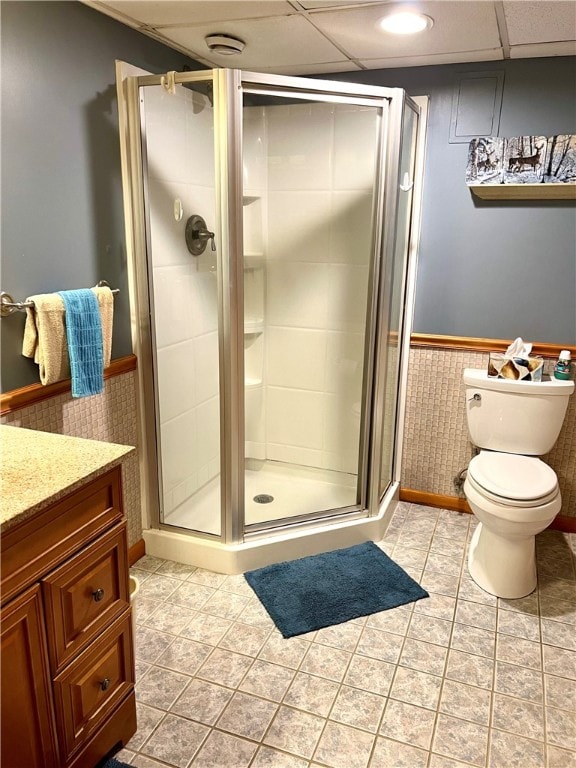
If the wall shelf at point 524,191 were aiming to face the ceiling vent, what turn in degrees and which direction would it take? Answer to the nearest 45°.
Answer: approximately 45° to its right

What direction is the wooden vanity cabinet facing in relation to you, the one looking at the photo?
facing the viewer and to the right of the viewer

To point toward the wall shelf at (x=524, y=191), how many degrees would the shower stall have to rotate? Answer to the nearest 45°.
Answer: approximately 45° to its left

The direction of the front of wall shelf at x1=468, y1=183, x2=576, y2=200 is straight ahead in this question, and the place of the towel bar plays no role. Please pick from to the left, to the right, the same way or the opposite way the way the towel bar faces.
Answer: to the left

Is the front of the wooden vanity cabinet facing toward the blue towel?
no

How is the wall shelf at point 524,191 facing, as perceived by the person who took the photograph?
facing the viewer

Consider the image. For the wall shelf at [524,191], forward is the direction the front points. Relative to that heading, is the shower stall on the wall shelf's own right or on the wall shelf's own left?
on the wall shelf's own right

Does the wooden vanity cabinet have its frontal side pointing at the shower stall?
no

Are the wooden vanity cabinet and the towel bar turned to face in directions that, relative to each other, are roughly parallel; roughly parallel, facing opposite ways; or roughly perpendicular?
roughly parallel

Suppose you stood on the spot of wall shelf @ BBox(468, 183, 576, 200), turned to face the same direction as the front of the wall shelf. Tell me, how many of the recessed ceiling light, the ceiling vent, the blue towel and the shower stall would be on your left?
0

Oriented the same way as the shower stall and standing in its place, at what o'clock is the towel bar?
The towel bar is roughly at 3 o'clock from the shower stall.

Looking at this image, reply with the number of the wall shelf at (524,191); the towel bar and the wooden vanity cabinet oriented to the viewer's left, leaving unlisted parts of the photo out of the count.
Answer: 0

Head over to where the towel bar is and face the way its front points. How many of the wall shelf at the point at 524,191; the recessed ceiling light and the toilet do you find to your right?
0

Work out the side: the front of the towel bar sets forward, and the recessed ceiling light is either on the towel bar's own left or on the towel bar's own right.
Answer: on the towel bar's own left

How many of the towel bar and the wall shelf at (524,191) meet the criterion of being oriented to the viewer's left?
0

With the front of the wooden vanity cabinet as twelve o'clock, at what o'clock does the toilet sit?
The toilet is roughly at 10 o'clock from the wooden vanity cabinet.
